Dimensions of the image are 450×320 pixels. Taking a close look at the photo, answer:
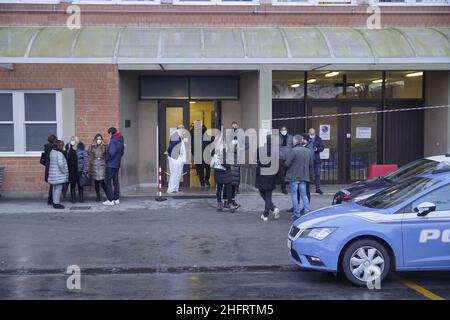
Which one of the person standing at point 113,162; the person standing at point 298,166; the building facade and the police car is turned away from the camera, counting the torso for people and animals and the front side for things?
the person standing at point 298,166

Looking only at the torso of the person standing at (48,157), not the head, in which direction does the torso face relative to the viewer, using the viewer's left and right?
facing to the right of the viewer

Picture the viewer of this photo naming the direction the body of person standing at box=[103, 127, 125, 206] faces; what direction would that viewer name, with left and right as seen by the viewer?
facing to the left of the viewer

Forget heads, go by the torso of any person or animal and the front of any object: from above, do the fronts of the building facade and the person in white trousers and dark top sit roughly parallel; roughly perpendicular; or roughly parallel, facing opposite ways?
roughly perpendicular

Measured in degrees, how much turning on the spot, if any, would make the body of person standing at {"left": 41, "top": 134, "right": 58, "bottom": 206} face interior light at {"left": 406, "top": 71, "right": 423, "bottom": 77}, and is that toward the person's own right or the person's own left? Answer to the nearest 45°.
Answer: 0° — they already face it

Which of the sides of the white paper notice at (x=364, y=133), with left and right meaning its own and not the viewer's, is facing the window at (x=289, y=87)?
right

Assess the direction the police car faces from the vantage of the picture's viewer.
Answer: facing to the left of the viewer

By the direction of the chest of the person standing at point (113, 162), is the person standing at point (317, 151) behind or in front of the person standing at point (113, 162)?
behind

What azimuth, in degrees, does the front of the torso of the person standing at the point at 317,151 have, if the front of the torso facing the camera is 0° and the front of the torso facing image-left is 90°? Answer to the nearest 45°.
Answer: approximately 45°

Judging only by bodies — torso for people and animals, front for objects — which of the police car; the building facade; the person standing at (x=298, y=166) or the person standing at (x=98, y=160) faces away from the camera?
the person standing at (x=298, y=166)
